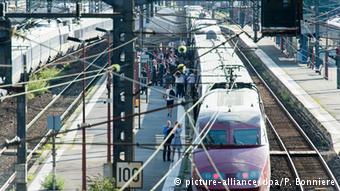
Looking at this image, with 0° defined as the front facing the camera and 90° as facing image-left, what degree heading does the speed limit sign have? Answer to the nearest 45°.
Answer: approximately 0°

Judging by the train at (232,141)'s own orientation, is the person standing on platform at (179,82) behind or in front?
behind

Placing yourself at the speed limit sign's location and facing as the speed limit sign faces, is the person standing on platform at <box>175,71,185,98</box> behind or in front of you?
behind

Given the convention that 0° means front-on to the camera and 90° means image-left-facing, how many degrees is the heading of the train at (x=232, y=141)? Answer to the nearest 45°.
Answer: approximately 0°

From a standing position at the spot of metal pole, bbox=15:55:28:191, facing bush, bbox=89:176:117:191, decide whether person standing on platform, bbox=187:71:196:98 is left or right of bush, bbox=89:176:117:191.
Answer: left

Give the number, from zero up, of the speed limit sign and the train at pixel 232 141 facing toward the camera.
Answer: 2

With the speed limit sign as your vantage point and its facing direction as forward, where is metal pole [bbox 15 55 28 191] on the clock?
The metal pole is roughly at 4 o'clock from the speed limit sign.
